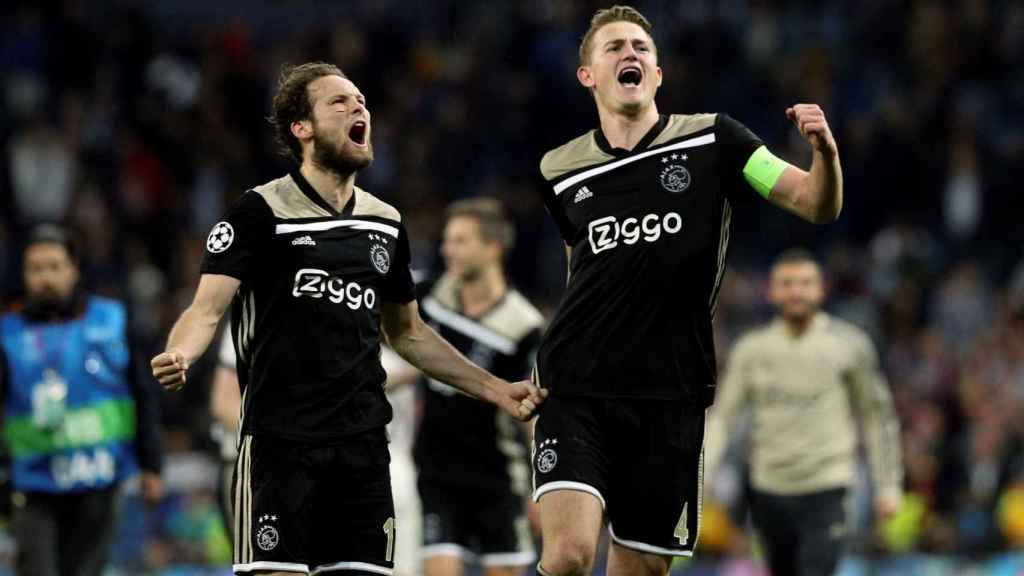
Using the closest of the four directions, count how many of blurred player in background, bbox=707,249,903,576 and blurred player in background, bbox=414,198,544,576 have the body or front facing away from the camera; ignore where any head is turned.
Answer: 0

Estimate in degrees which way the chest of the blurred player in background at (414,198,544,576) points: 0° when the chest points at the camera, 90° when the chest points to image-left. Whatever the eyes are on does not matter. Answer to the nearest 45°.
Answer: approximately 45°

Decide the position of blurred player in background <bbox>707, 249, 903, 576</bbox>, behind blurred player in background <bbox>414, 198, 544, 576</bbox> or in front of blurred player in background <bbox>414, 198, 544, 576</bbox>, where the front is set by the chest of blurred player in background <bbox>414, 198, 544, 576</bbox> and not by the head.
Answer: behind

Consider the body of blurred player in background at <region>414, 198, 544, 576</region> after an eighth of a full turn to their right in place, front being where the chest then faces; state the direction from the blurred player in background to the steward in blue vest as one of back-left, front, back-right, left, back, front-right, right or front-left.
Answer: front

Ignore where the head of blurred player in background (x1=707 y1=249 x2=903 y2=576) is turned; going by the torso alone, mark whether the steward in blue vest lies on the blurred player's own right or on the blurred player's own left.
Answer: on the blurred player's own right

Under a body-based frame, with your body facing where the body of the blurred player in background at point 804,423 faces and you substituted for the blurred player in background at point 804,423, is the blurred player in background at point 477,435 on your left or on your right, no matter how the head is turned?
on your right

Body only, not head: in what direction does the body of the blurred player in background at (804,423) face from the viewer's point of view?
toward the camera
